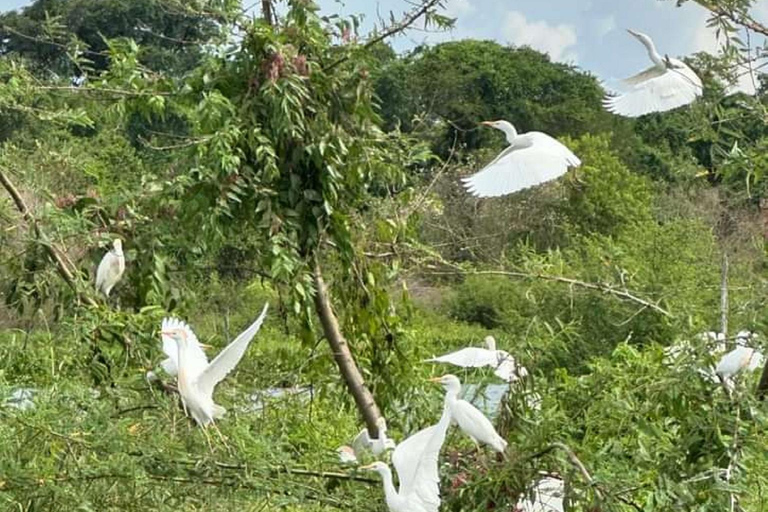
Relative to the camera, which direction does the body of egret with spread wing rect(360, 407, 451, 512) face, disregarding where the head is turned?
to the viewer's left

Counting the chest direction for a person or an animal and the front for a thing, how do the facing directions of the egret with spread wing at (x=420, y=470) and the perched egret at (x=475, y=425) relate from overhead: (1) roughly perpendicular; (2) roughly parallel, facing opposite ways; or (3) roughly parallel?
roughly parallel

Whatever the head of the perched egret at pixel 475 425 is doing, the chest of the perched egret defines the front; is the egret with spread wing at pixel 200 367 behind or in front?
in front

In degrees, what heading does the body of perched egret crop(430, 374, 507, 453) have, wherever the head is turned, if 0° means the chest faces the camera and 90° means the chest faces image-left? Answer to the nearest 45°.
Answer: approximately 90°

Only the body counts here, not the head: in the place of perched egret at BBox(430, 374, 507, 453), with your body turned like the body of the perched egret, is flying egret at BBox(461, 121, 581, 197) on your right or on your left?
on your right

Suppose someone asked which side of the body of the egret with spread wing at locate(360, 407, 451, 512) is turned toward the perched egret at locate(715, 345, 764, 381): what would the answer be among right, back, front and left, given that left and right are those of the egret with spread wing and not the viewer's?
back

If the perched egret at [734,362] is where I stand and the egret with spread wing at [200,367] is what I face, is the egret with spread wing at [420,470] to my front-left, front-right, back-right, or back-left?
front-left
